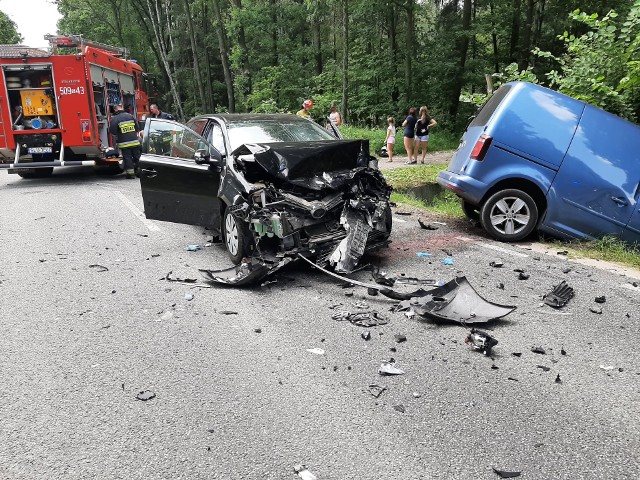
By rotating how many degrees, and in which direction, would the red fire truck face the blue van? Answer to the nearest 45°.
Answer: approximately 90° to its right

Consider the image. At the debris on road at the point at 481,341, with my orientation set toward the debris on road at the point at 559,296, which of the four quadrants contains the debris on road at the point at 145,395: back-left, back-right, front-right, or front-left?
back-left

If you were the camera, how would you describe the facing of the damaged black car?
facing the viewer and to the right of the viewer

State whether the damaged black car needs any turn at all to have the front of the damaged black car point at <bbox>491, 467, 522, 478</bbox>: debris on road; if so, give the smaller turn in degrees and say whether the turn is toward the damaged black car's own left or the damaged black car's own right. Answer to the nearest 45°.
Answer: approximately 45° to the damaged black car's own right

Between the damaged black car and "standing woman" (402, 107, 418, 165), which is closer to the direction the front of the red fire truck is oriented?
the standing woman

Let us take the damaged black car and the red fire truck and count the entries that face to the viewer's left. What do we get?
0

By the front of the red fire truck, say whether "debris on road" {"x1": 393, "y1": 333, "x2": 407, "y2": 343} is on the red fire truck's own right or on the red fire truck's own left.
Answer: on the red fire truck's own right

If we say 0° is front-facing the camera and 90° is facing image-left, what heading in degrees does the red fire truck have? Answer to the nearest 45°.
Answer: approximately 225°

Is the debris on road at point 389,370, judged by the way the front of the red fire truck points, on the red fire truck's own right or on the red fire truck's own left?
on the red fire truck's own right

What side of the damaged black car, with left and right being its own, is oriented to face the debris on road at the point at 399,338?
front

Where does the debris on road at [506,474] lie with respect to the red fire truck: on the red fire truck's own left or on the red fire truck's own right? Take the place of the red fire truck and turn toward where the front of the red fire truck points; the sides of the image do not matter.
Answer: on the red fire truck's own right

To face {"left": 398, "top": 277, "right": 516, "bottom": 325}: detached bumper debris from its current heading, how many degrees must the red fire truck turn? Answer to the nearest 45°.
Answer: approximately 135° to its right

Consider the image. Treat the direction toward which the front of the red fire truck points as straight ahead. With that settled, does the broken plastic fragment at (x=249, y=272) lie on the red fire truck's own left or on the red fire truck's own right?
on the red fire truck's own right

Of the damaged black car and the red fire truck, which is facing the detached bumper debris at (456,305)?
the damaged black car

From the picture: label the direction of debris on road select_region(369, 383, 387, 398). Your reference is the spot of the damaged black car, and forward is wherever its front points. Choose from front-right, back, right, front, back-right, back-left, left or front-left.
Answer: front-right
